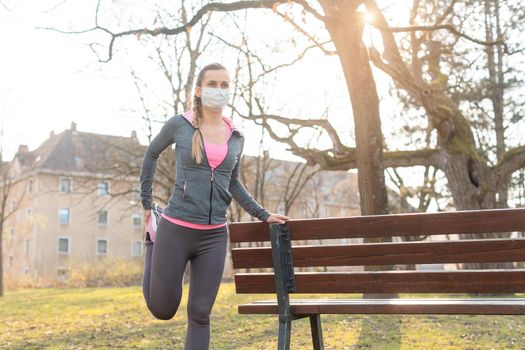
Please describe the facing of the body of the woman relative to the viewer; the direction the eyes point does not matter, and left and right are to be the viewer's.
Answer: facing the viewer and to the right of the viewer

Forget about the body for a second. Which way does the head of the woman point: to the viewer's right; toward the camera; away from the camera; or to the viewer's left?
toward the camera

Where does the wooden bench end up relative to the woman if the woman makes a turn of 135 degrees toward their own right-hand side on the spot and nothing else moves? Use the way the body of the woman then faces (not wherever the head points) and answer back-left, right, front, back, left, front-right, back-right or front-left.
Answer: back
